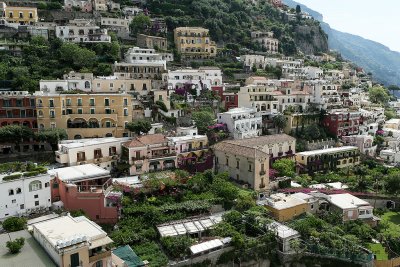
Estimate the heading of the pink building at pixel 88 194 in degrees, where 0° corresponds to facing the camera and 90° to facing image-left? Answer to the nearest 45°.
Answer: approximately 315°

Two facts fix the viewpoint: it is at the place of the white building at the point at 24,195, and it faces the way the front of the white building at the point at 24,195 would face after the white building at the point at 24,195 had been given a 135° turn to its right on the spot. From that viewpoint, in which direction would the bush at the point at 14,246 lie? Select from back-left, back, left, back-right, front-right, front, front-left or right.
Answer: left

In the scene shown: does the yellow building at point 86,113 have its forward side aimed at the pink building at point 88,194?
yes

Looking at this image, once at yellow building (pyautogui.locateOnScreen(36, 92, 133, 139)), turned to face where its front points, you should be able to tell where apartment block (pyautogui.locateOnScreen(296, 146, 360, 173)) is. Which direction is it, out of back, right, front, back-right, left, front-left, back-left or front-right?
left

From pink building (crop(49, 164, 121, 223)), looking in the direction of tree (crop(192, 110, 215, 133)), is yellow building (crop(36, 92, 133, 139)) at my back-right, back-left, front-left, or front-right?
front-left

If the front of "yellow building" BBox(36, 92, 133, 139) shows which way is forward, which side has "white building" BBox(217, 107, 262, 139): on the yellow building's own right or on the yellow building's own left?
on the yellow building's own left

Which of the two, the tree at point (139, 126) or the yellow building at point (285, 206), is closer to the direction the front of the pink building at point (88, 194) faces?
the yellow building

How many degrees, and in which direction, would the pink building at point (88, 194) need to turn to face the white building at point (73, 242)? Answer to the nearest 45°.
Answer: approximately 45° to its right

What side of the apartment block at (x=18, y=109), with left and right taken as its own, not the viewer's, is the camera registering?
front

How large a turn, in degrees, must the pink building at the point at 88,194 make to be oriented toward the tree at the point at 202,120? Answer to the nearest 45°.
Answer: approximately 90° to its left

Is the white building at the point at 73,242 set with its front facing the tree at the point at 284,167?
no

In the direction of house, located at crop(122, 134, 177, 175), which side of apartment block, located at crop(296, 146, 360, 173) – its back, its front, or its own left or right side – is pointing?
right

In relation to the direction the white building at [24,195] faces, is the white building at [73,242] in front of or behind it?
in front

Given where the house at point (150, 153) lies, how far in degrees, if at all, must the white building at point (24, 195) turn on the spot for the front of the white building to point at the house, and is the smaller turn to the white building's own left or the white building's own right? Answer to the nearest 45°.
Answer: approximately 90° to the white building's own left

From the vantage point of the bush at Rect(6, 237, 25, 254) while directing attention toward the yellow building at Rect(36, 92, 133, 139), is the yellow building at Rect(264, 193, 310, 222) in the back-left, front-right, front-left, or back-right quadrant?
front-right

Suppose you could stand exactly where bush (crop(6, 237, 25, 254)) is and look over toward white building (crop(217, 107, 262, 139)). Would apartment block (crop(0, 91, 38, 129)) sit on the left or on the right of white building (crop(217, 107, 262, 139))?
left

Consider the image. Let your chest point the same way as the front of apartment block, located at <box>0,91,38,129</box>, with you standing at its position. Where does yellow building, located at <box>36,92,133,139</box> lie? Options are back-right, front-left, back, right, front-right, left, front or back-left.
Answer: left

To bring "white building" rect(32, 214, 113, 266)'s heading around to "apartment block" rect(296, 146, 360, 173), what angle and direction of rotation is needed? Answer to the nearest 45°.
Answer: approximately 90° to its left

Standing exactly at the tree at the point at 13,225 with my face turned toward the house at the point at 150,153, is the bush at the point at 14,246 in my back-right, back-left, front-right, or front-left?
back-right

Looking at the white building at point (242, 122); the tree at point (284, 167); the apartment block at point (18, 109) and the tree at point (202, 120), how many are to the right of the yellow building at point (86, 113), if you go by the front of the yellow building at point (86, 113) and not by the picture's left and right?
1

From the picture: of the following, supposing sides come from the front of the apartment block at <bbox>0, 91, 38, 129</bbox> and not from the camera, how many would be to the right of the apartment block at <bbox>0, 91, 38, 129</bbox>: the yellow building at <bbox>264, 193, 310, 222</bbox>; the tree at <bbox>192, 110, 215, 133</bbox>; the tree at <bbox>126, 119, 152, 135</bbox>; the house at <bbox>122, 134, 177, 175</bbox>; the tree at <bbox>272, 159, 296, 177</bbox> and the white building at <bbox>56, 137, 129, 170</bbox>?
0

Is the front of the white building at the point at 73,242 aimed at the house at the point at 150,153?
no

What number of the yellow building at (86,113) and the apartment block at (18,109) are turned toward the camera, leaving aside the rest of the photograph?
2
